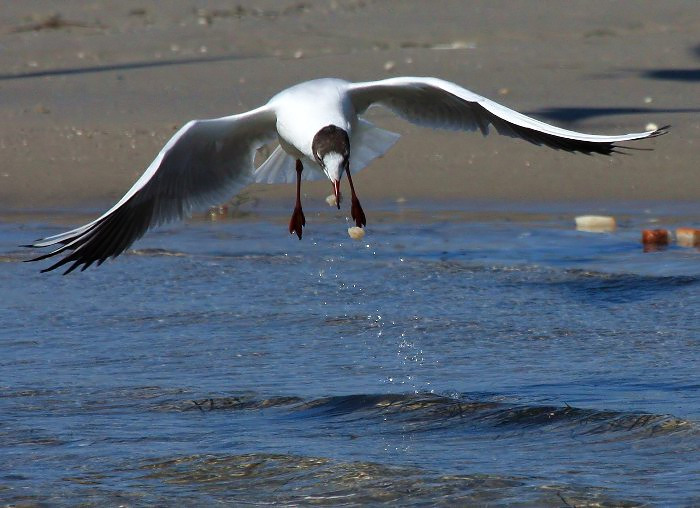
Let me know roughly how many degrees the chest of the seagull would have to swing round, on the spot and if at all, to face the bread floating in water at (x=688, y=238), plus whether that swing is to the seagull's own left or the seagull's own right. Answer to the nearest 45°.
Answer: approximately 135° to the seagull's own left

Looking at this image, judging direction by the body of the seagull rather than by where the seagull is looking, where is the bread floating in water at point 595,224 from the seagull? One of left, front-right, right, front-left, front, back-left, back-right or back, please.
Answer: back-left

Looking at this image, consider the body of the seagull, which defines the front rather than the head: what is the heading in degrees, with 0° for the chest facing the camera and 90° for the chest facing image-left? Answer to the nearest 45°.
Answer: approximately 0°
